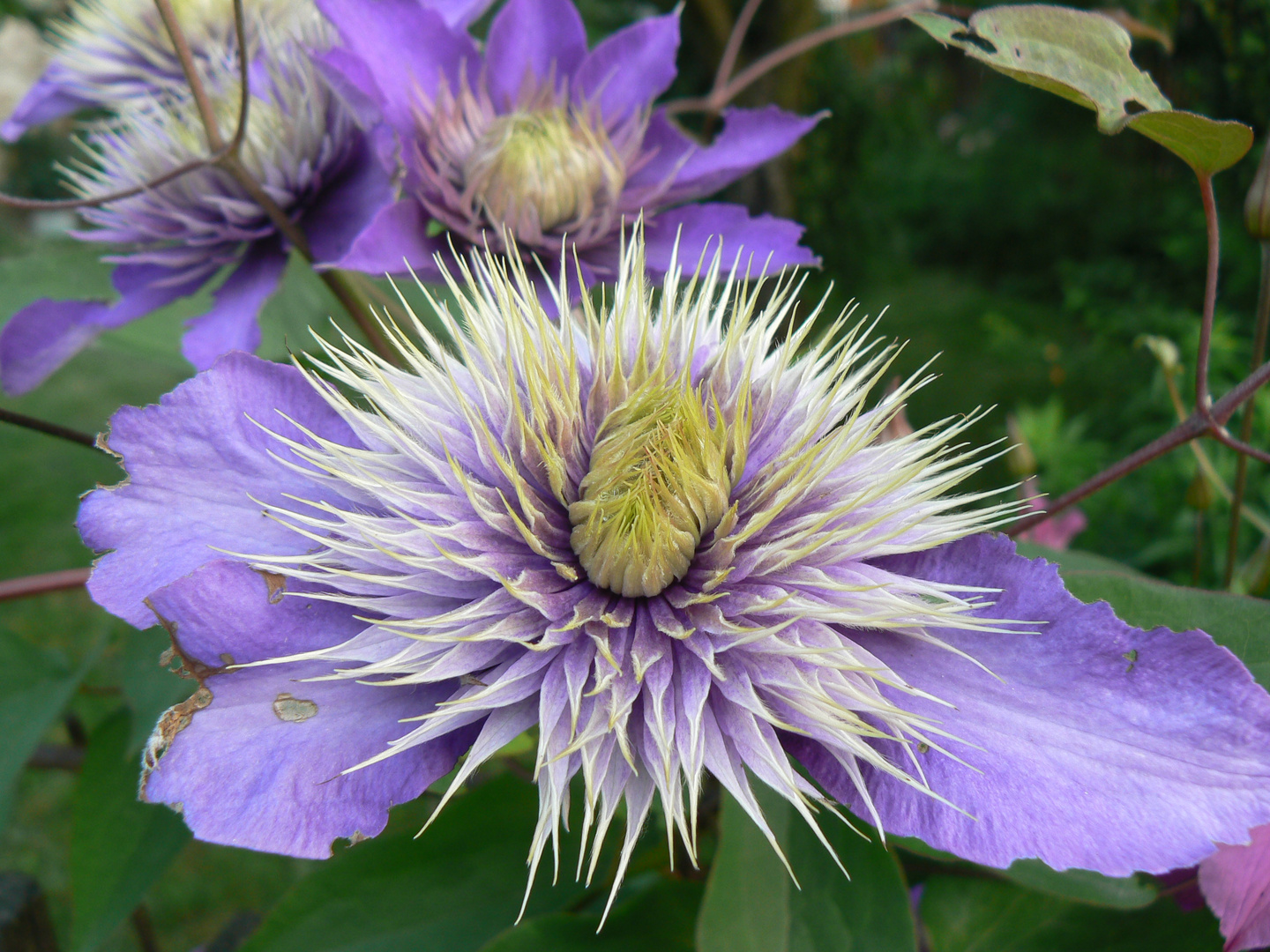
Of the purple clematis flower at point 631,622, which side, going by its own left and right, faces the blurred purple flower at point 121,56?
back

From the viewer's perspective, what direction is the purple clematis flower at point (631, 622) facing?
toward the camera
